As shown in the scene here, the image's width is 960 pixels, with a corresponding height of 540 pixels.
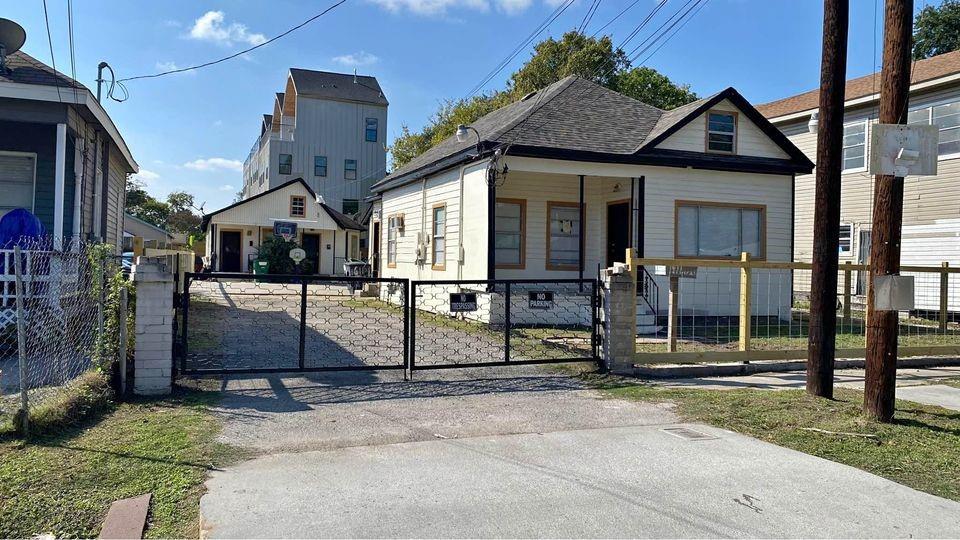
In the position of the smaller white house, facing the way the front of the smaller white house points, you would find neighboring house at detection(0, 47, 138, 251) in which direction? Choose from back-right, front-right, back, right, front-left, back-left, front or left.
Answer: front

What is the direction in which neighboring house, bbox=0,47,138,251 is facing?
toward the camera

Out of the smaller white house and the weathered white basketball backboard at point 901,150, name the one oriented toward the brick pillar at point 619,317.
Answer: the smaller white house

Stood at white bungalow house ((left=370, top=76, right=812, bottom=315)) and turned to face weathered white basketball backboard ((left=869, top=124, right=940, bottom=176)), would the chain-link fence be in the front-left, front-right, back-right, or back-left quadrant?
front-right

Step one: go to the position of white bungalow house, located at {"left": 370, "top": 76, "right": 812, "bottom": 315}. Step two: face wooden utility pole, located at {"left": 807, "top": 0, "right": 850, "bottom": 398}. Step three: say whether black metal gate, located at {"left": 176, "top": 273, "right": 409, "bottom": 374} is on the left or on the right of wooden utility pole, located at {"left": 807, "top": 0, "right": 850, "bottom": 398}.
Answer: right

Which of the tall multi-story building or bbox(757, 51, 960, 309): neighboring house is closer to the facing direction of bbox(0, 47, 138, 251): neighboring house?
the neighboring house

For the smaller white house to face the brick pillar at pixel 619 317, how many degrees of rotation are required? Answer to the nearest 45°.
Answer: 0° — it already faces it

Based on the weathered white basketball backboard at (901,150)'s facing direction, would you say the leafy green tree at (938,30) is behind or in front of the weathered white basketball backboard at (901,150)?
behind

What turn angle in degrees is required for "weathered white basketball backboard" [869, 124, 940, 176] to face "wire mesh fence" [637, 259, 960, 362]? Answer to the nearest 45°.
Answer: approximately 180°

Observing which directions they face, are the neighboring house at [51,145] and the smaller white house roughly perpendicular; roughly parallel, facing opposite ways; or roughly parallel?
roughly parallel

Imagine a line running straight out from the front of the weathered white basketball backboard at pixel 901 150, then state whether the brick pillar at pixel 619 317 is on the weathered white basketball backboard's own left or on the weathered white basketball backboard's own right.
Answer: on the weathered white basketball backboard's own right

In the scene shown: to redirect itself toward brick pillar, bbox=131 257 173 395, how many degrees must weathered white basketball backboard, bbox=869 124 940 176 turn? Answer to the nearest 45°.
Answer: approximately 45° to its right

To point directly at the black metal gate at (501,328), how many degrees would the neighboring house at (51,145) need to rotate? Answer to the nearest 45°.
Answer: approximately 45° to its left

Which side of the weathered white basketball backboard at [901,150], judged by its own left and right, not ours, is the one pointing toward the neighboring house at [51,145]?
right

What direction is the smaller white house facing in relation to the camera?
toward the camera

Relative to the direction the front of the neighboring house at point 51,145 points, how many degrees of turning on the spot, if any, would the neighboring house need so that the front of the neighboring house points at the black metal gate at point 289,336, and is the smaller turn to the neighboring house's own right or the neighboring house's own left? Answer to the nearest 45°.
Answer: approximately 45° to the neighboring house's own left

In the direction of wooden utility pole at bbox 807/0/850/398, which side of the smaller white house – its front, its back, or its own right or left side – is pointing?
front
